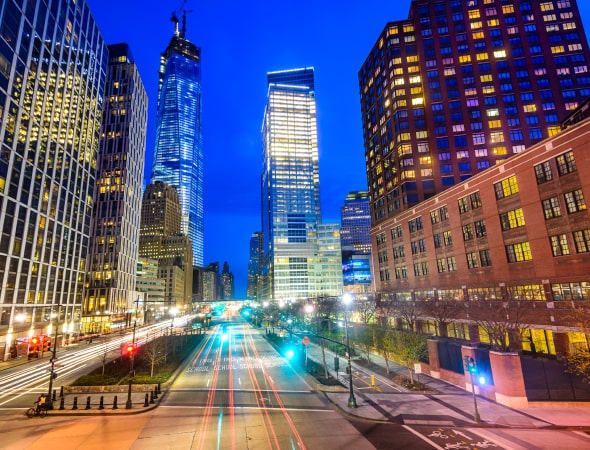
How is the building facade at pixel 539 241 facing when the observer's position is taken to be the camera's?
facing the viewer and to the left of the viewer

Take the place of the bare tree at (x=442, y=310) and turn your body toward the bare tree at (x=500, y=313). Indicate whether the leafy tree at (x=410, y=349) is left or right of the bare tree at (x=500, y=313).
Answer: right

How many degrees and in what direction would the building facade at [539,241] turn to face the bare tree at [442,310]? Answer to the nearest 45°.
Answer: approximately 90° to its right

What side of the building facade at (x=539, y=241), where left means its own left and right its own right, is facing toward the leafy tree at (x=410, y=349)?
front
